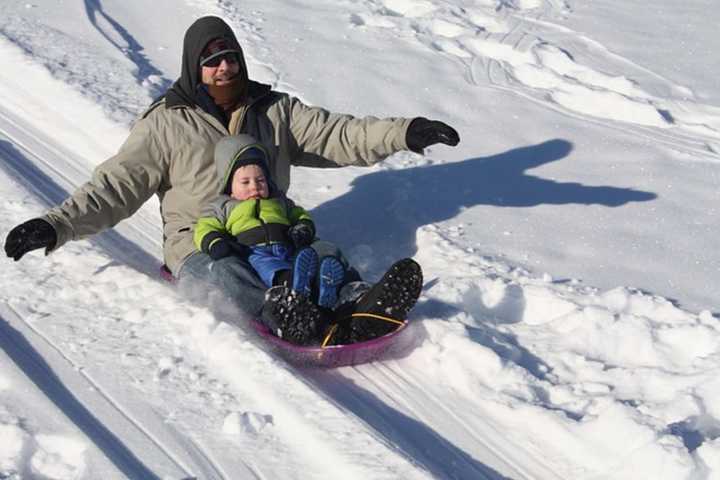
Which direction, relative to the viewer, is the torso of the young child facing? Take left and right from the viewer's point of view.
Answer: facing the viewer and to the right of the viewer

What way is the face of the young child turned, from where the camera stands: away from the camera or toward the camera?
toward the camera
